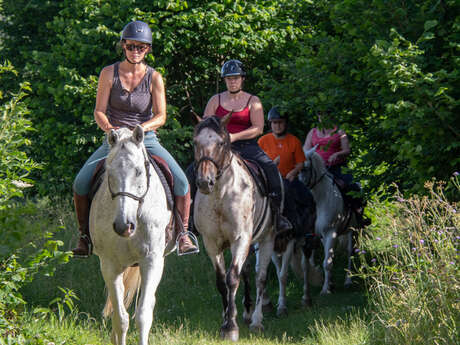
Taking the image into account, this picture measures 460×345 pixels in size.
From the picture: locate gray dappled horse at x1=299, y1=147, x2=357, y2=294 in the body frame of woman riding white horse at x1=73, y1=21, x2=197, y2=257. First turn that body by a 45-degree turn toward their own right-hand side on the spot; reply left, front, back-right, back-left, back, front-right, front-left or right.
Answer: back

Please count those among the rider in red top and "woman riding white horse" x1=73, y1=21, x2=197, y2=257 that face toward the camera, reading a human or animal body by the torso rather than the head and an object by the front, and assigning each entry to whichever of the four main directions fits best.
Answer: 2

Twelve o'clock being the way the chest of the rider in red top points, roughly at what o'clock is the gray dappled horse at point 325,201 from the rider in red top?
The gray dappled horse is roughly at 7 o'clock from the rider in red top.

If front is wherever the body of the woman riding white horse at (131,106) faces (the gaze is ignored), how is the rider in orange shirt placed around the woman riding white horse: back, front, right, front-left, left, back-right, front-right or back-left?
back-left

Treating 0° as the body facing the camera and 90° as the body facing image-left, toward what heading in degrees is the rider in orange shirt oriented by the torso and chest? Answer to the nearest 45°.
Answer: approximately 0°

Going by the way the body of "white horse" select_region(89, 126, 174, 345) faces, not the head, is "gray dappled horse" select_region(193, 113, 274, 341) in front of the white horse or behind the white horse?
behind

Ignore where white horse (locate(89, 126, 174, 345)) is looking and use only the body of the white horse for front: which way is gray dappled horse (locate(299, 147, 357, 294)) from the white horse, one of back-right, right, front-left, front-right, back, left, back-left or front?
back-left

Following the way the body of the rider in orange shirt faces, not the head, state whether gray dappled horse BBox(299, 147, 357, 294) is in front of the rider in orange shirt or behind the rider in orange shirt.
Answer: behind
